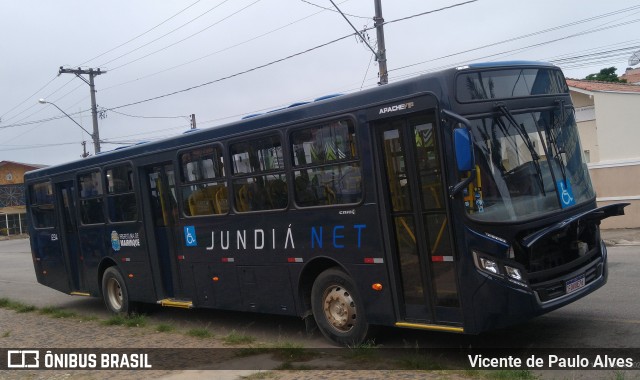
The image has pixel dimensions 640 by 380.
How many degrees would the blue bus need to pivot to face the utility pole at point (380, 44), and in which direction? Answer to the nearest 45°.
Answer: approximately 135° to its left

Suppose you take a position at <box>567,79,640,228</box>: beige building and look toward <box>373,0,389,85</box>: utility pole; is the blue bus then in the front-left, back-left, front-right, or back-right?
front-left

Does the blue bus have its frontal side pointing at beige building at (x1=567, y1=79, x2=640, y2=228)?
no

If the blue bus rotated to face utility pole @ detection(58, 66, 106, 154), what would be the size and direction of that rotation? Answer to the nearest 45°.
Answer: approximately 180°

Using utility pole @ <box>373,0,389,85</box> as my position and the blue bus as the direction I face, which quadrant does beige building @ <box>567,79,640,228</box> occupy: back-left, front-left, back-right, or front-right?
back-left

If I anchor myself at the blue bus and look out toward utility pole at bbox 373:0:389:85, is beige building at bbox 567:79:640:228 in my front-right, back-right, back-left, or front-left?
front-right

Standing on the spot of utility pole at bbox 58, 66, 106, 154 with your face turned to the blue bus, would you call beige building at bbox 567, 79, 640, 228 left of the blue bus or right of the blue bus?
left
